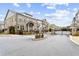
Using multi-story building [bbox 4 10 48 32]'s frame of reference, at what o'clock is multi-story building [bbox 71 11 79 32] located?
multi-story building [bbox 71 11 79 32] is roughly at 11 o'clock from multi-story building [bbox 4 10 48 32].

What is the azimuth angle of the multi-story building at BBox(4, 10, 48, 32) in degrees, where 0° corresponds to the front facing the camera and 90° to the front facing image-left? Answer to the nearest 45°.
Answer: approximately 315°
